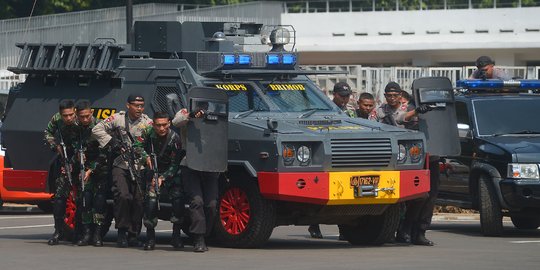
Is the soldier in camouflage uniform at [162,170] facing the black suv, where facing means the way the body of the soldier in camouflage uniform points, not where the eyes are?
no

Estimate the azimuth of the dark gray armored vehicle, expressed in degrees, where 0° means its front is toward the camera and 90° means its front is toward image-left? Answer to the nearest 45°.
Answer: approximately 315°

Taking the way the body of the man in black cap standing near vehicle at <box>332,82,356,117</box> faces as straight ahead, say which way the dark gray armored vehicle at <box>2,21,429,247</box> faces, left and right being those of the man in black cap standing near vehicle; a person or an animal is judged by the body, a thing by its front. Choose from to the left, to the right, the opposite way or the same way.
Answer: the same way

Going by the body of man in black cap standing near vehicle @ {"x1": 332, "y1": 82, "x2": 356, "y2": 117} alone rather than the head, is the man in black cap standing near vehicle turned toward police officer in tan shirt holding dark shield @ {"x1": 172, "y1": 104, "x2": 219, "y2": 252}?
no

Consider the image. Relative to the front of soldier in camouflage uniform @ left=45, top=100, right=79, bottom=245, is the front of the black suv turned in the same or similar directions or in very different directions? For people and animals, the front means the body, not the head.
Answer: same or similar directions

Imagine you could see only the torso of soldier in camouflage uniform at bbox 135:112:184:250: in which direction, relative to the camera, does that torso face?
toward the camera

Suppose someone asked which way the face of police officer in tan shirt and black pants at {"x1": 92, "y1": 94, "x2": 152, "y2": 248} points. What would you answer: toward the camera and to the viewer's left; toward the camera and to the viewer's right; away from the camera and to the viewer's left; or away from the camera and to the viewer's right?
toward the camera and to the viewer's right

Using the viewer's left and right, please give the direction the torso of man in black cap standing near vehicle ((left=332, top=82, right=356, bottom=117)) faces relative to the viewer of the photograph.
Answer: facing the viewer and to the right of the viewer

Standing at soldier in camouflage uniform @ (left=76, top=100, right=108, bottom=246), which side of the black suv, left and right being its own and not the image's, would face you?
right

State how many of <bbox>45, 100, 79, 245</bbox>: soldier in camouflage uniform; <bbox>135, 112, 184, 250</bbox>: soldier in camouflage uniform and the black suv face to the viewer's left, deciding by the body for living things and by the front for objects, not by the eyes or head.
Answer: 0

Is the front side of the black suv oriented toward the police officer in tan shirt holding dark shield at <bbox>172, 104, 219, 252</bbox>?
no

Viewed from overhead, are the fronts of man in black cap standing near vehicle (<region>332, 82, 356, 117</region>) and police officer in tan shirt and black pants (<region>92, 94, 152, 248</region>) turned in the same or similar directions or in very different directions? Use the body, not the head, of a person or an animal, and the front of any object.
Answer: same or similar directions

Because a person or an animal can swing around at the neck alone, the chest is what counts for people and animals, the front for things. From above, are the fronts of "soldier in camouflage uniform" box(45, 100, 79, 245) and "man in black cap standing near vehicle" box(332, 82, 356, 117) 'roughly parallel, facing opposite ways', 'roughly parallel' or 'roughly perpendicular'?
roughly parallel

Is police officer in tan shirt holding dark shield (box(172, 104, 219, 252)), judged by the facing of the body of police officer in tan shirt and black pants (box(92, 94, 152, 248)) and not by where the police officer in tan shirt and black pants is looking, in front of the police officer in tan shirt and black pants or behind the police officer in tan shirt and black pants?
in front
